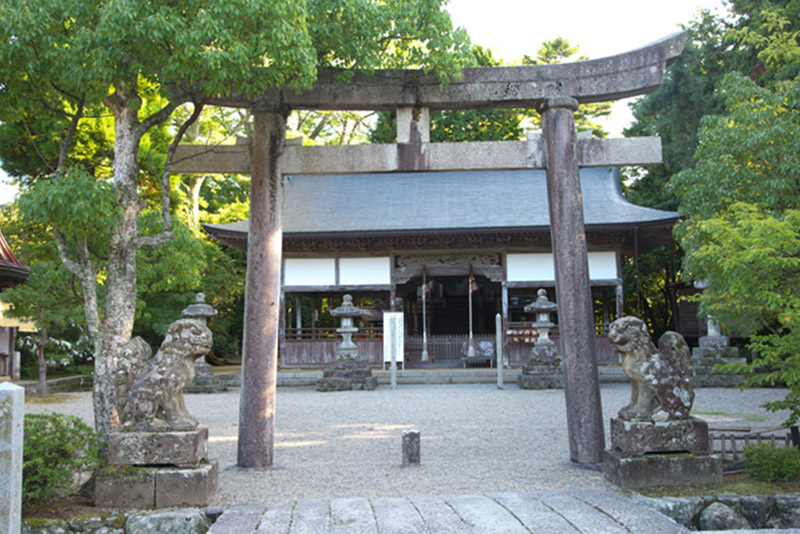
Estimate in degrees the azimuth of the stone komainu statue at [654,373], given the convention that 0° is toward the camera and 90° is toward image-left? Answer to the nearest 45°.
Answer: approximately 90°

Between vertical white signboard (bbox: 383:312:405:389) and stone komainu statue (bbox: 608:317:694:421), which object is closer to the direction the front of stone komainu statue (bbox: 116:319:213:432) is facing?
the stone komainu statue

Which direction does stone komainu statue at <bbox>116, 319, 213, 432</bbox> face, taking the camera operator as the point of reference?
facing to the right of the viewer

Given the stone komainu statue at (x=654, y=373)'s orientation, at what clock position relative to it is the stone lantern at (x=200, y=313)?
The stone lantern is roughly at 1 o'clock from the stone komainu statue.

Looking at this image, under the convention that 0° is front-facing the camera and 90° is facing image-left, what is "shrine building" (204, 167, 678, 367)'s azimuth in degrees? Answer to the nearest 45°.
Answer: approximately 0°

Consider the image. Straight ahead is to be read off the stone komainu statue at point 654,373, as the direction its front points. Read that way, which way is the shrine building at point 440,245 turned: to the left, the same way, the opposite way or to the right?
to the left

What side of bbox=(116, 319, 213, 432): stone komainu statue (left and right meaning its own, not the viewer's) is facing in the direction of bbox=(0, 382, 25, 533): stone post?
right

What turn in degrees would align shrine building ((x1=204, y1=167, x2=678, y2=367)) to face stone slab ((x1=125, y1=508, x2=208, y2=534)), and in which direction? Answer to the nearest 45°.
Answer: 0° — it already faces it

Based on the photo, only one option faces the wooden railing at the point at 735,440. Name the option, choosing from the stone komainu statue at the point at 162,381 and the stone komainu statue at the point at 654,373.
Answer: the stone komainu statue at the point at 162,381

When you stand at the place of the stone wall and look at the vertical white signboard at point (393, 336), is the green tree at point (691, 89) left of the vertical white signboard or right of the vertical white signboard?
right
